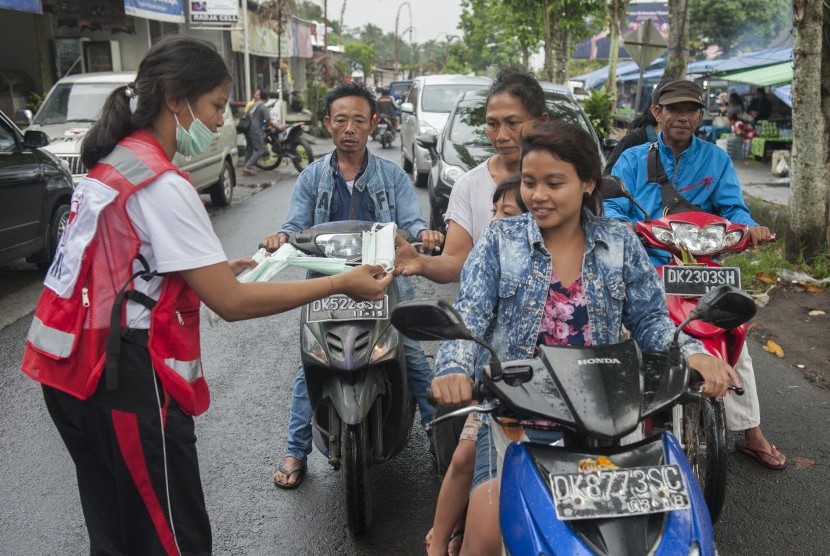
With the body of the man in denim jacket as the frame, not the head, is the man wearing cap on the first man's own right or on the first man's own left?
on the first man's own left

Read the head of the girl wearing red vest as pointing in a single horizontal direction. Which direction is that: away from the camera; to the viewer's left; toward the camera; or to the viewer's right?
to the viewer's right

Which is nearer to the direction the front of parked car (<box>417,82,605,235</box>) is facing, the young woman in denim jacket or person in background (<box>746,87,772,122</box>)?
the young woman in denim jacket

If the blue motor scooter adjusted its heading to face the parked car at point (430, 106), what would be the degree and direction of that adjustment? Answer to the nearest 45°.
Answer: approximately 180°

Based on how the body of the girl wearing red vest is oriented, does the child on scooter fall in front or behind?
in front

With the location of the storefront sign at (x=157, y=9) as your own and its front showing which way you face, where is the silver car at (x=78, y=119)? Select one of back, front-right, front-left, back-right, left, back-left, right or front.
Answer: front-right

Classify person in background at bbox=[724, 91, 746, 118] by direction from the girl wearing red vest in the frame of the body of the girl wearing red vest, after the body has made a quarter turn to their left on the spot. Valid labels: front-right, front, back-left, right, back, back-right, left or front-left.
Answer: front-right

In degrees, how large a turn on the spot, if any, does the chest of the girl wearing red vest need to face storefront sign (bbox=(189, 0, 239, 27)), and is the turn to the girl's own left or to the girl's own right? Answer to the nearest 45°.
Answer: approximately 90° to the girl's own left

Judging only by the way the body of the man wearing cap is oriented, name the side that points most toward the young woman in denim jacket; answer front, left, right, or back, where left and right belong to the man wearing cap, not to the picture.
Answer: front

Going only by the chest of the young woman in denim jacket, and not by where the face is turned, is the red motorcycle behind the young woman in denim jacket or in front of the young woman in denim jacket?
behind
